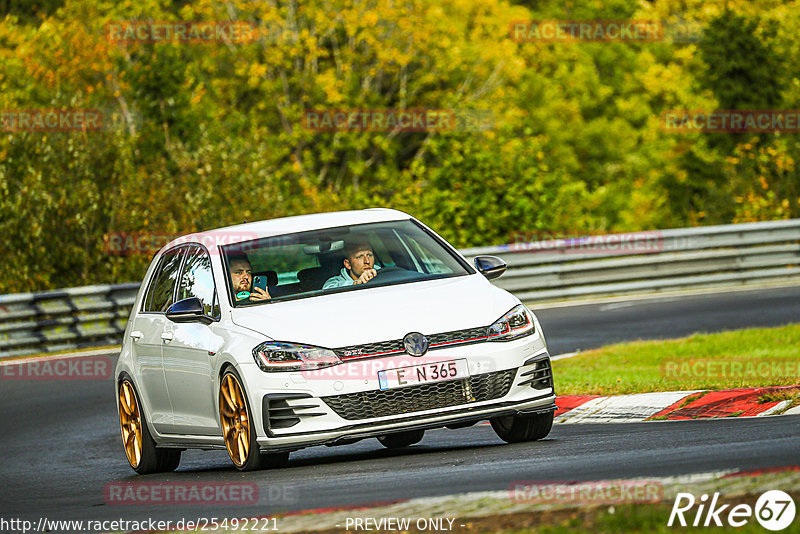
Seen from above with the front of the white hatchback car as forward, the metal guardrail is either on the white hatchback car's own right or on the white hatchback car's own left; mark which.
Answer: on the white hatchback car's own left

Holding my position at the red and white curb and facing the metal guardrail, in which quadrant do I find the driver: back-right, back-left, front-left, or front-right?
back-left

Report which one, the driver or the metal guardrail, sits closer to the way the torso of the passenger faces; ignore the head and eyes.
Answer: the driver

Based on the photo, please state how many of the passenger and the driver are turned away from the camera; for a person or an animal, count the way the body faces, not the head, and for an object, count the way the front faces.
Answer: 0

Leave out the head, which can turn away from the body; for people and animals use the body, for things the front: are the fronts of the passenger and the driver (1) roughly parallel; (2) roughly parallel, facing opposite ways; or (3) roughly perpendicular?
roughly parallel

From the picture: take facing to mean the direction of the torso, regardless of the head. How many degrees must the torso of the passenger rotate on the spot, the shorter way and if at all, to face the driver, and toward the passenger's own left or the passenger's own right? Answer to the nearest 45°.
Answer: approximately 45° to the passenger's own left

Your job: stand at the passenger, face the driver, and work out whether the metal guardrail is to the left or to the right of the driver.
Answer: left

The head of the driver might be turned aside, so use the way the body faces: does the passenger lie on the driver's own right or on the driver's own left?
on the driver's own right

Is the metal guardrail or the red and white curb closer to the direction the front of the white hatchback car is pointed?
the red and white curb

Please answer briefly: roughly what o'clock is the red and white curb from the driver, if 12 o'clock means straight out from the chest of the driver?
The red and white curb is roughly at 10 o'clock from the driver.

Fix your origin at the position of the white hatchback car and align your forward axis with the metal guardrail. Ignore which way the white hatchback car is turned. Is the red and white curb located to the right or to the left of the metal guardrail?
right
